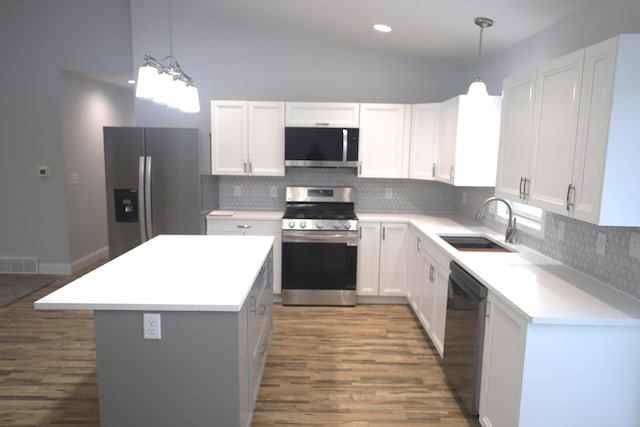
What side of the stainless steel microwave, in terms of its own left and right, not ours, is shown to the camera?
front

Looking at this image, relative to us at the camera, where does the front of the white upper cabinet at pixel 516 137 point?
facing the viewer and to the left of the viewer

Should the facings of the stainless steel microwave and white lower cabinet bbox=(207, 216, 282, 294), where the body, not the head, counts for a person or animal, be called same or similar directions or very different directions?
same or similar directions

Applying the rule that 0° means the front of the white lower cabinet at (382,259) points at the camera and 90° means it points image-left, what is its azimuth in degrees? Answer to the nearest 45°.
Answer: approximately 0°

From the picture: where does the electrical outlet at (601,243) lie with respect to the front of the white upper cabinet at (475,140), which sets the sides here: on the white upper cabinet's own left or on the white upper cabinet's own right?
on the white upper cabinet's own left

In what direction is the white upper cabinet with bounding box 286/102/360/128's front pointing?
toward the camera

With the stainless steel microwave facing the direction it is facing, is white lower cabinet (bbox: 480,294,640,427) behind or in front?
in front

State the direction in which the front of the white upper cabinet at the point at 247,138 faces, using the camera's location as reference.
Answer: facing the viewer
